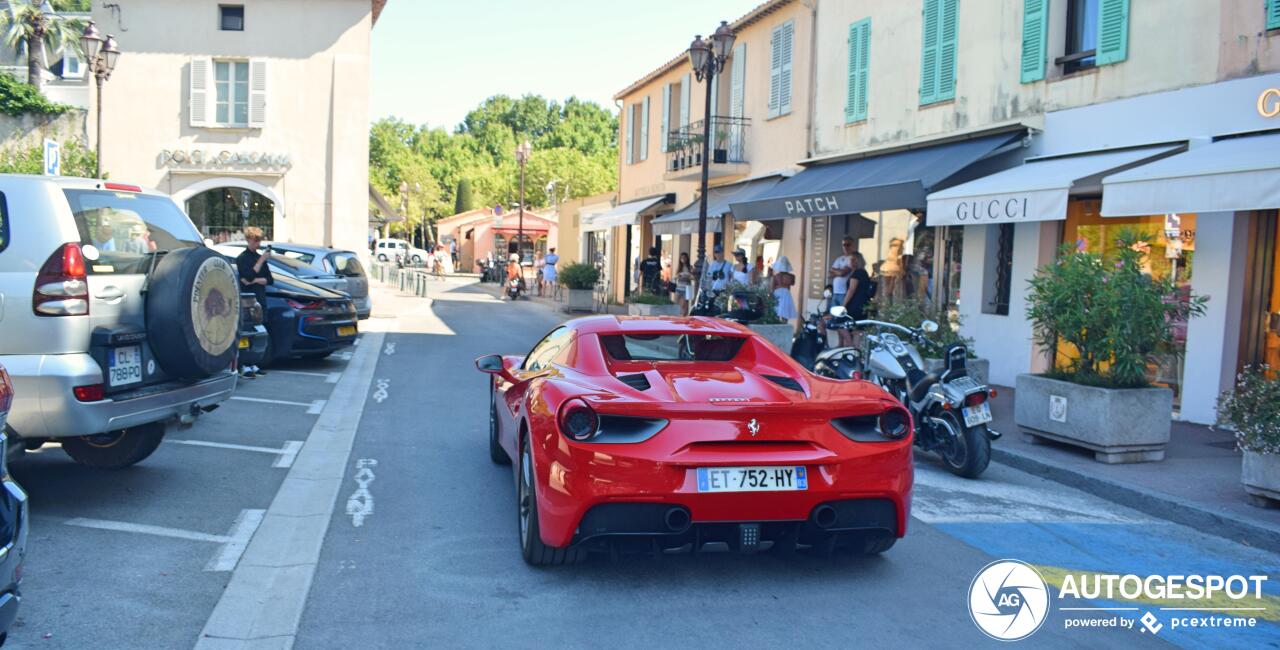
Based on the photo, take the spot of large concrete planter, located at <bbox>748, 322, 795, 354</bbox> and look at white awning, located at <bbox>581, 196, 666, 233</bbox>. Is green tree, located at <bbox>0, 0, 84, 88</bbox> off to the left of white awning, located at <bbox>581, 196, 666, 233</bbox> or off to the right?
left

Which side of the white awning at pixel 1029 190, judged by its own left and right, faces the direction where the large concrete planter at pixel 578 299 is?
right

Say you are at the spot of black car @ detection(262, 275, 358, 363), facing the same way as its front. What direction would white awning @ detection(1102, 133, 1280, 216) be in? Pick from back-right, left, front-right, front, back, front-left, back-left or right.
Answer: back

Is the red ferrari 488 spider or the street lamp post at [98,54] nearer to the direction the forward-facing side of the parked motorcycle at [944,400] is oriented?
the street lamp post

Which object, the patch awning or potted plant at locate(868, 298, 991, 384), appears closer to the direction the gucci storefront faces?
the potted plant

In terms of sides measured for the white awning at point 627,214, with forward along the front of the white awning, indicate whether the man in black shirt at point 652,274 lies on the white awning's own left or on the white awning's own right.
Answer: on the white awning's own left

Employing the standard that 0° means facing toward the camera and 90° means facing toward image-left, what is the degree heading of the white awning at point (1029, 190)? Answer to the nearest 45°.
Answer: approximately 45°

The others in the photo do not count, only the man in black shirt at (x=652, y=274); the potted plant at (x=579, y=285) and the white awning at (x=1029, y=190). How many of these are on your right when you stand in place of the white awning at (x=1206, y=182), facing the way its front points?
3
